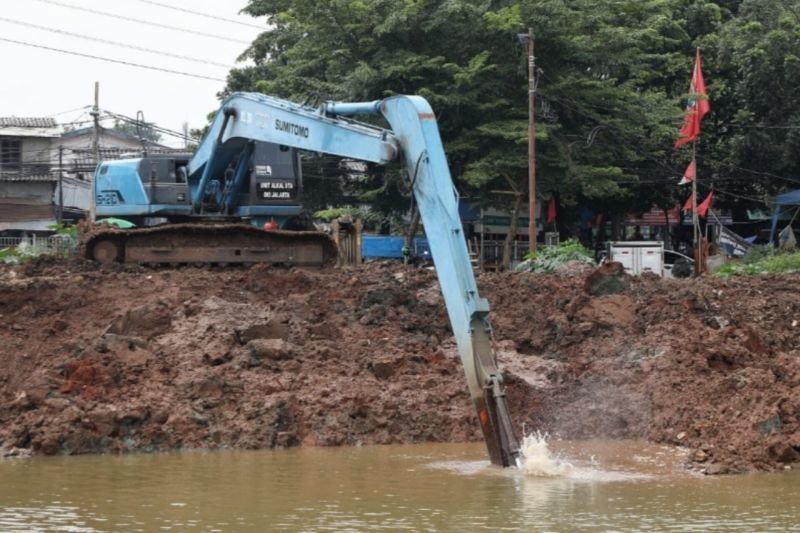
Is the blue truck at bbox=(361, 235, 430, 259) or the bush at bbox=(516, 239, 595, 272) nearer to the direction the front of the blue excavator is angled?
the bush

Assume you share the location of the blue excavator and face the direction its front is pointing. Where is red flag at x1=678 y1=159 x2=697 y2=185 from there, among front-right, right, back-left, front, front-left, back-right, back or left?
front-left

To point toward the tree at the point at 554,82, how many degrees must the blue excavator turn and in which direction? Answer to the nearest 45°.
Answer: approximately 45° to its left

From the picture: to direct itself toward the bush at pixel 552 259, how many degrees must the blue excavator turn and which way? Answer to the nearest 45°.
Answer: approximately 45° to its left

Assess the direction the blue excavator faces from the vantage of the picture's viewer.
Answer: facing to the right of the viewer

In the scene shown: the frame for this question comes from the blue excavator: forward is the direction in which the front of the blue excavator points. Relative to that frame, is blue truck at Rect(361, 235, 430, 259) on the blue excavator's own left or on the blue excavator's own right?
on the blue excavator's own left

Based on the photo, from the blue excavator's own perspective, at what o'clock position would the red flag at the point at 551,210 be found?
The red flag is roughly at 10 o'clock from the blue excavator.
